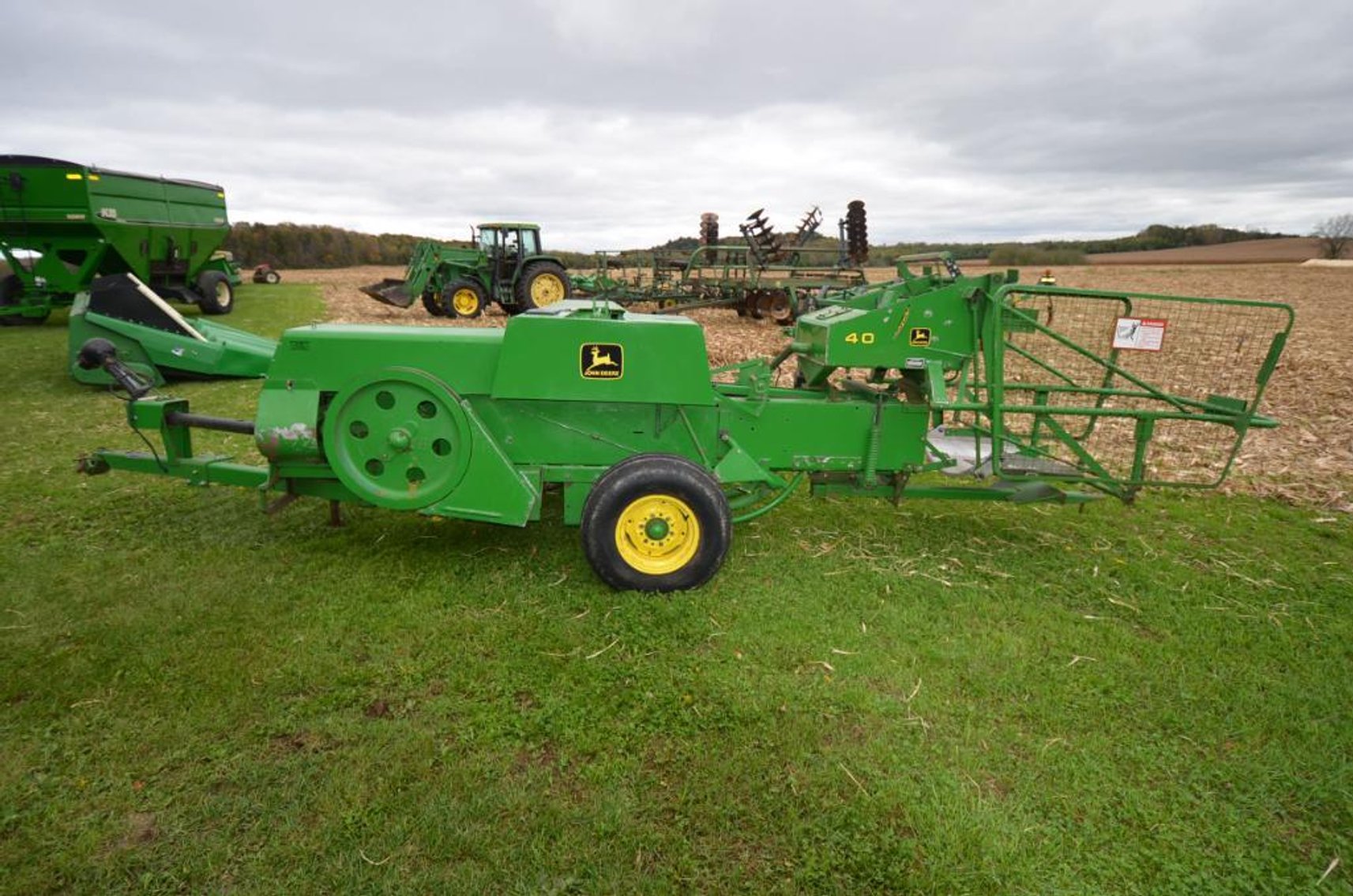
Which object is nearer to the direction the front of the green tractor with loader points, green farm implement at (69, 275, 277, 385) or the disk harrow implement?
the green farm implement

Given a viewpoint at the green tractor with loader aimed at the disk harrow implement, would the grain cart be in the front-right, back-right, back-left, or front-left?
back-right
